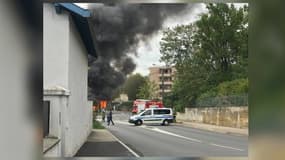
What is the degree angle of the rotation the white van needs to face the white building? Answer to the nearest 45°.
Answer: approximately 45° to its left

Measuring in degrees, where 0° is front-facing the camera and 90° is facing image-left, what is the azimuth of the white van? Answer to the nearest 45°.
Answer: approximately 90°
